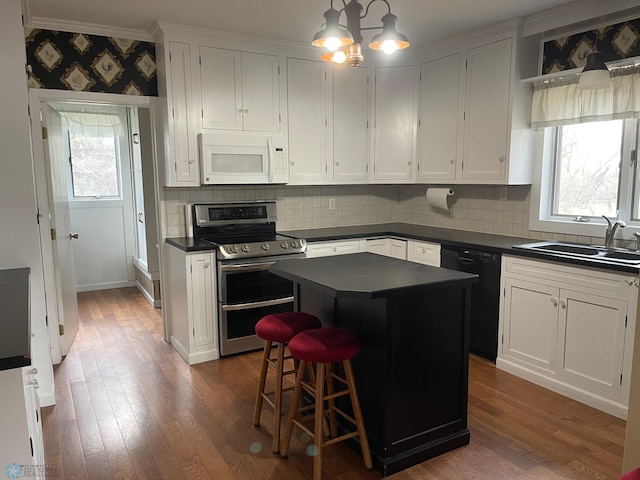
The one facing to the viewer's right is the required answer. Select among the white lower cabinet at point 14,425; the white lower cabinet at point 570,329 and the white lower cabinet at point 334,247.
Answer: the white lower cabinet at point 14,425

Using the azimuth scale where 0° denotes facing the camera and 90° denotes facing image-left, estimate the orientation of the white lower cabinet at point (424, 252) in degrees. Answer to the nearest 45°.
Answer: approximately 45°

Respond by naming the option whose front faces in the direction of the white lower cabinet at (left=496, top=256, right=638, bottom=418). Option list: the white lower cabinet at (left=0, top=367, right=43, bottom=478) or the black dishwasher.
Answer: the white lower cabinet at (left=0, top=367, right=43, bottom=478)

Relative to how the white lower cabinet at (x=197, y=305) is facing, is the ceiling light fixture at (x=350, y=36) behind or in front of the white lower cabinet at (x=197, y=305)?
in front

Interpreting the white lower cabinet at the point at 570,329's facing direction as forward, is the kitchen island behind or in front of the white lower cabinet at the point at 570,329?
in front

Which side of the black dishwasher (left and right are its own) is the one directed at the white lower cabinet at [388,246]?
right

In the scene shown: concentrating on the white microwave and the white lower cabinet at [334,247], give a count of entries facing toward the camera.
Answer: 2

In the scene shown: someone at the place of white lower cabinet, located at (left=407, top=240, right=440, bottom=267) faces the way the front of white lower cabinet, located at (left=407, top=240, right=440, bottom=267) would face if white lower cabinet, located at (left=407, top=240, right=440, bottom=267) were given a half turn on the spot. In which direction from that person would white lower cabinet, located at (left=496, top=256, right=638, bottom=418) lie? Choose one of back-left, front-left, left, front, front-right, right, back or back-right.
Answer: right

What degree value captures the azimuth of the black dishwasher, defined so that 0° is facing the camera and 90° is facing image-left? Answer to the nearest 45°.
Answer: approximately 45°

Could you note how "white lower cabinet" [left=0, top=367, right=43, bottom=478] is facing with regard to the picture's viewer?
facing to the right of the viewer

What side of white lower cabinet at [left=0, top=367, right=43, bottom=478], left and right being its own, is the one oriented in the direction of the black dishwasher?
front

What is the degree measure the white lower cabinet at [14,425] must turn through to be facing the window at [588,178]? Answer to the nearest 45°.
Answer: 0° — it already faces it
